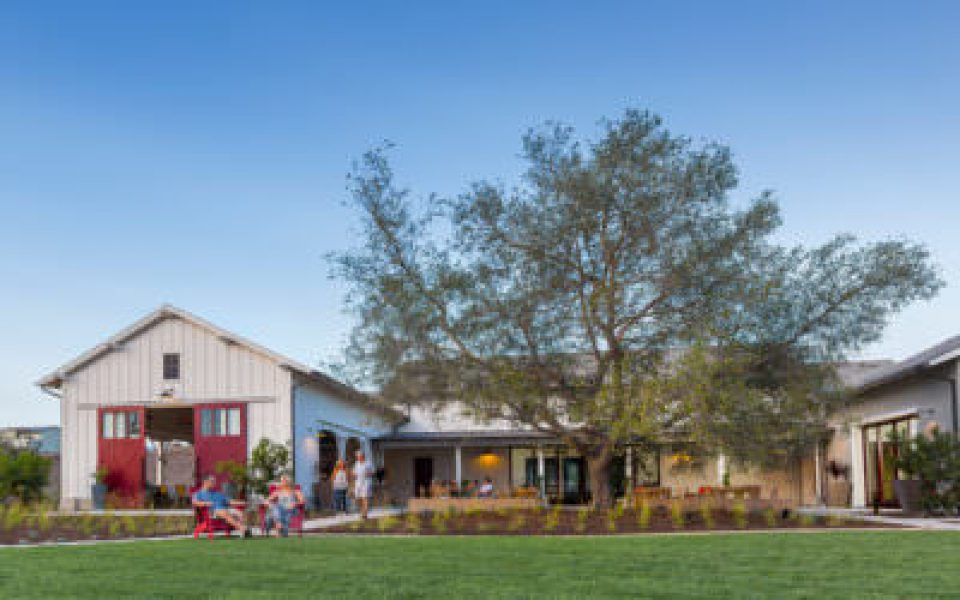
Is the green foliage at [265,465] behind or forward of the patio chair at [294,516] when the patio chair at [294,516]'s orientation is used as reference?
behind

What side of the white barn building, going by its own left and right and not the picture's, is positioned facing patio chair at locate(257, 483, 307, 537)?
front

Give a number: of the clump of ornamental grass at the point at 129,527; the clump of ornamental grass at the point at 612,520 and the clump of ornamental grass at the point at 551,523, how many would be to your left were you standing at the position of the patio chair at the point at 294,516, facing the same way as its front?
2

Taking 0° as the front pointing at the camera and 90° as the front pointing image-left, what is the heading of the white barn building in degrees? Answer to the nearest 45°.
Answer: approximately 0°

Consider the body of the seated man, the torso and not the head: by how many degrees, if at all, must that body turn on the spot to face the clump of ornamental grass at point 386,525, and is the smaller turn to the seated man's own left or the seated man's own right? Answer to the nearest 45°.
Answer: approximately 90° to the seated man's own left

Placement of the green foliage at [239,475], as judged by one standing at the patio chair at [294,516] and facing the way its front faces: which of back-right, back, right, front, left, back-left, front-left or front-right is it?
back

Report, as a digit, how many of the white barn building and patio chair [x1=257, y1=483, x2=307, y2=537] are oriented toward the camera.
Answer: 2

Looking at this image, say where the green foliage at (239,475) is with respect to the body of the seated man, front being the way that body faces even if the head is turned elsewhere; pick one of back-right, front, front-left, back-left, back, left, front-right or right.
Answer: back-left

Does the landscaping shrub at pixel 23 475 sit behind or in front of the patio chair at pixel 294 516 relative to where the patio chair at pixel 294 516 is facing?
behind

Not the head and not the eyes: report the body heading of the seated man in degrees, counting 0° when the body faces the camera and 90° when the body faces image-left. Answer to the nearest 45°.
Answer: approximately 315°
